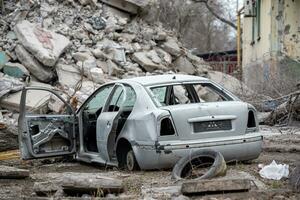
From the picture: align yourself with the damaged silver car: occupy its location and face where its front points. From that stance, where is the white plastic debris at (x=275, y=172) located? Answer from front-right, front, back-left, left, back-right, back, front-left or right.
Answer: back

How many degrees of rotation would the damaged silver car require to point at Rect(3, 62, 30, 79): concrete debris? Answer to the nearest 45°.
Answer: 0° — it already faces it

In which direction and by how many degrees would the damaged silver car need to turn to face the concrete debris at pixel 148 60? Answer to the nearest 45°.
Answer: approximately 45° to its right

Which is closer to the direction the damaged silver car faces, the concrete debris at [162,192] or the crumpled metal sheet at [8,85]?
the crumpled metal sheet

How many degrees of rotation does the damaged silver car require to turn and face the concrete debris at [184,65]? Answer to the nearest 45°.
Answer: approximately 45° to its right

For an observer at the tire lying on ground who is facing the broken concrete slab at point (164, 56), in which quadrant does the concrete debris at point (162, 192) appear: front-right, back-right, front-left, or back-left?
back-left

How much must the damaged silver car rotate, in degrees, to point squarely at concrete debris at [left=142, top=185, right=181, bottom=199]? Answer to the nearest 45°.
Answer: approximately 135° to its left

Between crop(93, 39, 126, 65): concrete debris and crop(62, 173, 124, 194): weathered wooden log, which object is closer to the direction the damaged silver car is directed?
the concrete debris

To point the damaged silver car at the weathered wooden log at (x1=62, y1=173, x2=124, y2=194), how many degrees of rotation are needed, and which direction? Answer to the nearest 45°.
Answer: approximately 135° to its left

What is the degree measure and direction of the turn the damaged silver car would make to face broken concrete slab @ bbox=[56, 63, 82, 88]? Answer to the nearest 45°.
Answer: approximately 45° to its right

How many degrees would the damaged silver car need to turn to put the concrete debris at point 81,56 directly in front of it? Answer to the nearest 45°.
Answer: approximately 45° to its right

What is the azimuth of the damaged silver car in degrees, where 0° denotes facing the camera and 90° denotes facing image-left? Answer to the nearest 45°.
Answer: approximately 135°
